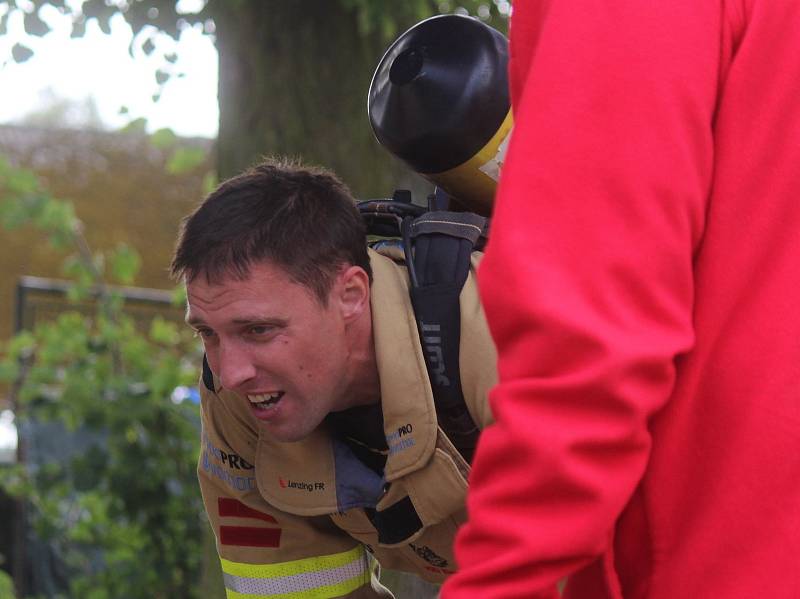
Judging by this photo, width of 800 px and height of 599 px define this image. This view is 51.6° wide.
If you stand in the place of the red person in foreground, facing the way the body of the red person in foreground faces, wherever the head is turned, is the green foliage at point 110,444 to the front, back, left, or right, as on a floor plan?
front

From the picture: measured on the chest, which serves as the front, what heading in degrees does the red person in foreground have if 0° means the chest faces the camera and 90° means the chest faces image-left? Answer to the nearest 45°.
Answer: approximately 135°

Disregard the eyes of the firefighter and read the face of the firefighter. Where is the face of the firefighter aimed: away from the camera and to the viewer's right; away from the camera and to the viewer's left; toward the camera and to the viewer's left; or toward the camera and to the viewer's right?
toward the camera and to the viewer's left

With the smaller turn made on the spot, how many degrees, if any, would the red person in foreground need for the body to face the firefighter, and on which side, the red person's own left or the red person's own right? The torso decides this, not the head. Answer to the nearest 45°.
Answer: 0° — they already face them

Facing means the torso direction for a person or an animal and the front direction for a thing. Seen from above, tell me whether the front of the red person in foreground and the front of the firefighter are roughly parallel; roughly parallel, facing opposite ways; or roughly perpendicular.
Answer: roughly perpendicular

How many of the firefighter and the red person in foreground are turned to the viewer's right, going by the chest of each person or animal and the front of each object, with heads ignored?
0

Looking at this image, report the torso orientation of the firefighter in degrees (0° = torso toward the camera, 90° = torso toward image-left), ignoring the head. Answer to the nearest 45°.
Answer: approximately 45°
